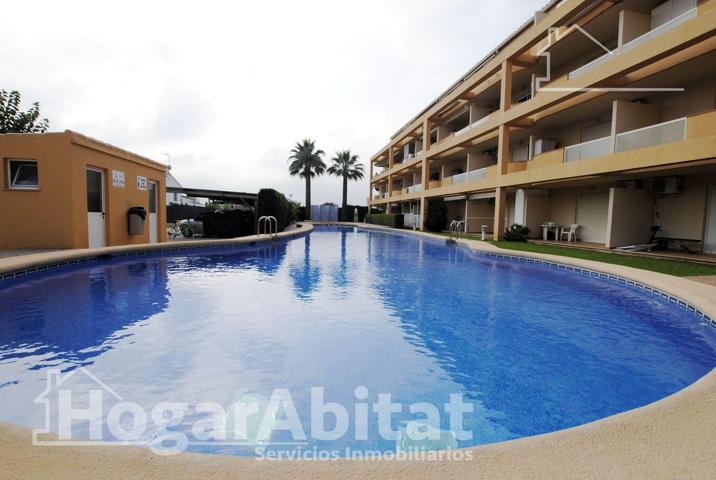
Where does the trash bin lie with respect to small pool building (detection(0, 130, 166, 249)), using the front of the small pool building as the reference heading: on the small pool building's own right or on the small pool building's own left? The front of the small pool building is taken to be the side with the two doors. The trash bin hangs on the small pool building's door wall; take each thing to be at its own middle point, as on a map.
on the small pool building's own left

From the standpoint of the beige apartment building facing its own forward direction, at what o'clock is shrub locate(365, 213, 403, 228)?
The shrub is roughly at 3 o'clock from the beige apartment building.

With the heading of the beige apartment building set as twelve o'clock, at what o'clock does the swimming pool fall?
The swimming pool is roughly at 11 o'clock from the beige apartment building.

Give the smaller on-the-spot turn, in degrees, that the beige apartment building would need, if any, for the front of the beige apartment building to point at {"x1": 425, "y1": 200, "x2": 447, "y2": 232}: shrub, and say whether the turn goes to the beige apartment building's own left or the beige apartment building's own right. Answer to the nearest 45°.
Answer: approximately 90° to the beige apartment building's own right

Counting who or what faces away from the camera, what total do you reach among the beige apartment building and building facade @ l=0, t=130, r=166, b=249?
0

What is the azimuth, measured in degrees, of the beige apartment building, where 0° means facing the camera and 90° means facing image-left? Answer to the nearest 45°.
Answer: approximately 45°

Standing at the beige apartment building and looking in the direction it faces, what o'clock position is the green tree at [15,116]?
The green tree is roughly at 1 o'clock from the beige apartment building.

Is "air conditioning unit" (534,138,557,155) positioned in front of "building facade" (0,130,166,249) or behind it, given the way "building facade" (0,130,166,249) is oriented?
in front

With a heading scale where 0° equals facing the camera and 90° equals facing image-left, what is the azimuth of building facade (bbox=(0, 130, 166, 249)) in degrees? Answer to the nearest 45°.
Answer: approximately 315°

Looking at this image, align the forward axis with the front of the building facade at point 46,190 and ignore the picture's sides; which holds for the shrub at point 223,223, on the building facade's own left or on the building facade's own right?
on the building facade's own left
